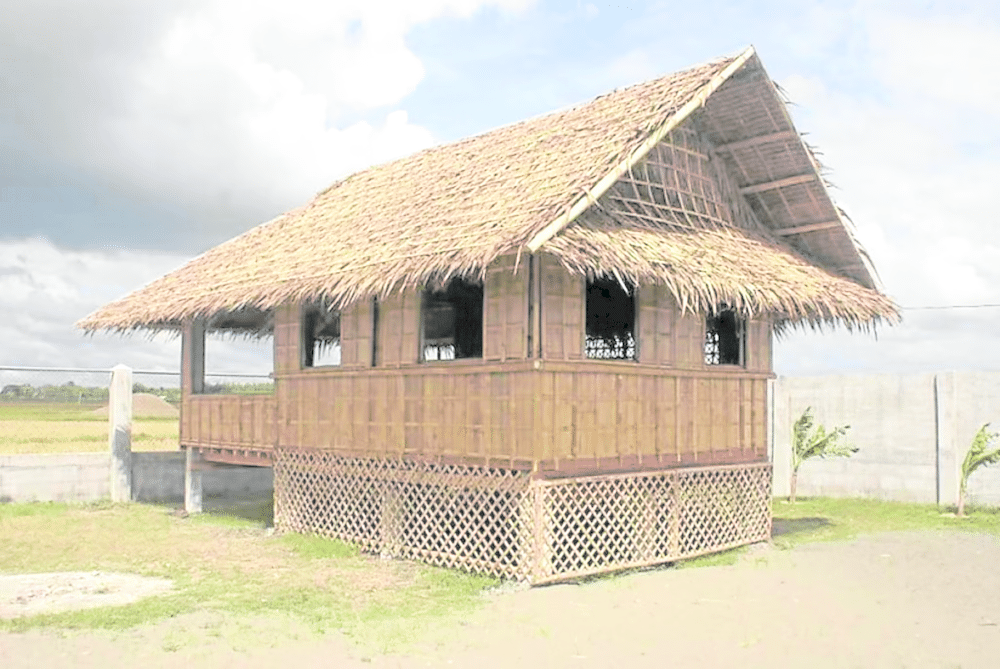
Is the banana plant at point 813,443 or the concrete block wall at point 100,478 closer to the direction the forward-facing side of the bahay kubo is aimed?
the concrete block wall

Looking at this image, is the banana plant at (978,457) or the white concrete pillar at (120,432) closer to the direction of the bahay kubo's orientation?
the white concrete pillar

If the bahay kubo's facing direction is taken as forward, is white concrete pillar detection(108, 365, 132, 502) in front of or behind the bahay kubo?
in front

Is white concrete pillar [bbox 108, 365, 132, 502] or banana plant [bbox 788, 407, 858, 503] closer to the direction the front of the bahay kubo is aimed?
the white concrete pillar

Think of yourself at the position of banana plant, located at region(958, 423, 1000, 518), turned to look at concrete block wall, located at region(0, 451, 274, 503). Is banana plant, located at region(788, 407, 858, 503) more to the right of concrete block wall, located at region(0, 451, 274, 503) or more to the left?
right
